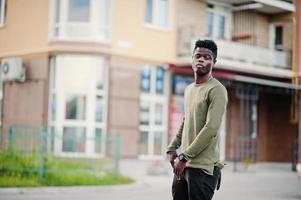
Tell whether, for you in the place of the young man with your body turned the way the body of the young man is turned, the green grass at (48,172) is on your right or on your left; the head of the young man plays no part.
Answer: on your right

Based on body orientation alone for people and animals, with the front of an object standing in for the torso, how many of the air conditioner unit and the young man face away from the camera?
0

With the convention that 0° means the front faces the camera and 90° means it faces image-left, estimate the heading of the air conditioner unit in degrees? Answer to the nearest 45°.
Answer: approximately 45°

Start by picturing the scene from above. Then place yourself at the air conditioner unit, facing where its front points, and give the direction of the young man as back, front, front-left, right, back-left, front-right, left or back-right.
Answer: front-left

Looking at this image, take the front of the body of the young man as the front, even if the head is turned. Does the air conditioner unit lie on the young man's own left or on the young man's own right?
on the young man's own right

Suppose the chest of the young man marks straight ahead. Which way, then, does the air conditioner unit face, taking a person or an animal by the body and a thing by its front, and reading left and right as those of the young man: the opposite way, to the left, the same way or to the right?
the same way

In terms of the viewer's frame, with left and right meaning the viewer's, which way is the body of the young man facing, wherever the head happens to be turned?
facing the viewer and to the left of the viewer
